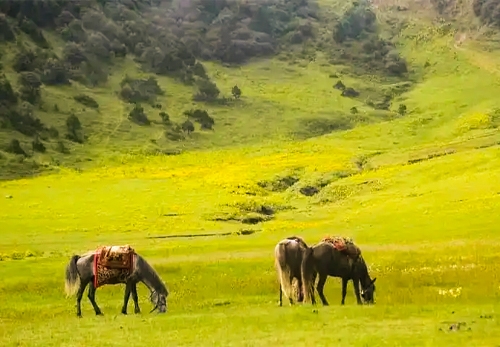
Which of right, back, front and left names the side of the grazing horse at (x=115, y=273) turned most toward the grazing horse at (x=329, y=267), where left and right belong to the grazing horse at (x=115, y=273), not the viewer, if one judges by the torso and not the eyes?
front

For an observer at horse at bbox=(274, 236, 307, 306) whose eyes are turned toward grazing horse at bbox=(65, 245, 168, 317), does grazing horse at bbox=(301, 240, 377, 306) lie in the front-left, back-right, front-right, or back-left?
back-left

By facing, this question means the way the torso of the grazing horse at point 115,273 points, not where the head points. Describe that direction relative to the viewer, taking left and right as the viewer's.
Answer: facing to the right of the viewer
